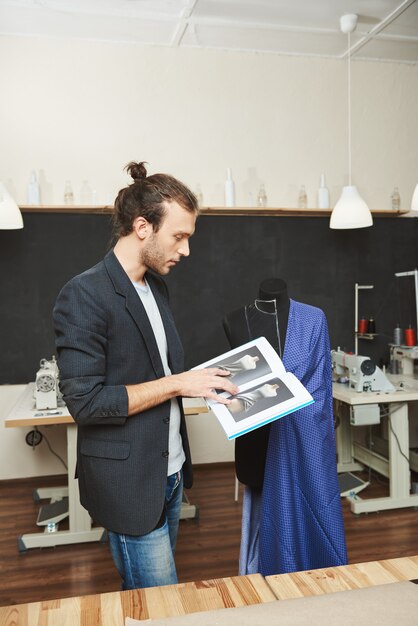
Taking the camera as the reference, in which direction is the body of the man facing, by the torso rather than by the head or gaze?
to the viewer's right

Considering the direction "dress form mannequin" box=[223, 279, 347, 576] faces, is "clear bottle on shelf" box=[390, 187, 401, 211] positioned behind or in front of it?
behind

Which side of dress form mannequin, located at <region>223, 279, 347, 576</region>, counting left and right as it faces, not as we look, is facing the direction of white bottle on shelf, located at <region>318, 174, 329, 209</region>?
back

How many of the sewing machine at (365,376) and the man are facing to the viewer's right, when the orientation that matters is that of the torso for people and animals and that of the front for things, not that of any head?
1

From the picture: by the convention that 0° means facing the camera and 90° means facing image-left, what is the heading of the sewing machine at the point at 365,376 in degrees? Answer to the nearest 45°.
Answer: approximately 45°

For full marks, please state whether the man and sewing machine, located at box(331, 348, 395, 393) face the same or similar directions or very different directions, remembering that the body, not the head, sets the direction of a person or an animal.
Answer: very different directions

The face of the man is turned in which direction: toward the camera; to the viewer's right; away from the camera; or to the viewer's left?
to the viewer's right

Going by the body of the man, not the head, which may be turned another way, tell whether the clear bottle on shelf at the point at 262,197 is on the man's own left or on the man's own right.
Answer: on the man's own left

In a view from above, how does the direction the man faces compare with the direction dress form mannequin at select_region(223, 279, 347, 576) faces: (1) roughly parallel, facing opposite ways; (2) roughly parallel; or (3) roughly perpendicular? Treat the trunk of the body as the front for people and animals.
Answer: roughly perpendicular

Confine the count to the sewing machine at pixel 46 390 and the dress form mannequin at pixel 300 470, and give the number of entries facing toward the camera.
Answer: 1
